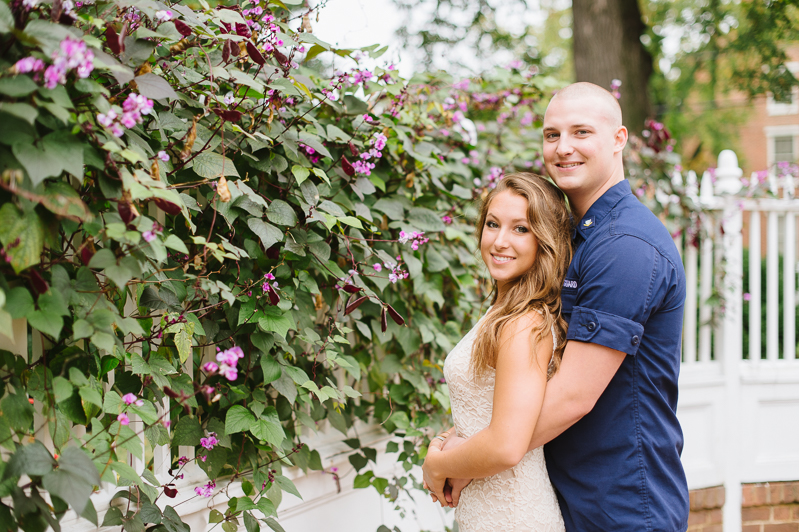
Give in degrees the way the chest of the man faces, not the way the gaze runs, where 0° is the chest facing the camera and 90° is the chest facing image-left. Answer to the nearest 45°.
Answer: approximately 90°

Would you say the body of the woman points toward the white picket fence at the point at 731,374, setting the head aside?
no

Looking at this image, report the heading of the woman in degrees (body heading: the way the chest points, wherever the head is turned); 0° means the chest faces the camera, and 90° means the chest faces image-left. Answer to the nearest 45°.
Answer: approximately 90°

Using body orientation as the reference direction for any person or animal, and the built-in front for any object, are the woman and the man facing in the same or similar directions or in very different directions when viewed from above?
same or similar directions
